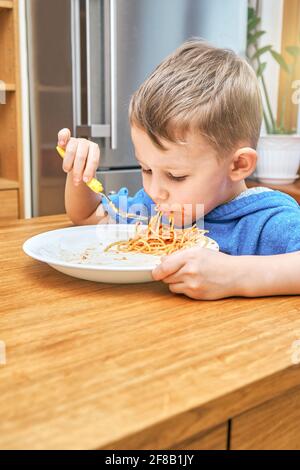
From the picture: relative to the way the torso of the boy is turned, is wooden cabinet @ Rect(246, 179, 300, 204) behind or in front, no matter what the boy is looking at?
behind

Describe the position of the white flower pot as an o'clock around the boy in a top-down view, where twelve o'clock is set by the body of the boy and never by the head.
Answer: The white flower pot is roughly at 5 o'clock from the boy.

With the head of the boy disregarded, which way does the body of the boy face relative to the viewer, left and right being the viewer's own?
facing the viewer and to the left of the viewer

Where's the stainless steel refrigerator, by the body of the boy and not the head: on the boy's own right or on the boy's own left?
on the boy's own right

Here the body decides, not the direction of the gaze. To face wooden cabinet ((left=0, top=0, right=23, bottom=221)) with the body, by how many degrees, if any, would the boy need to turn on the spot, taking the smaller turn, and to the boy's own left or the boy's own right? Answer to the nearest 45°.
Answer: approximately 90° to the boy's own right

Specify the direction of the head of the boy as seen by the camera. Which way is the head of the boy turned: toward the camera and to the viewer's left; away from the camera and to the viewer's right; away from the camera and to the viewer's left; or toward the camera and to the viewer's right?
toward the camera and to the viewer's left
